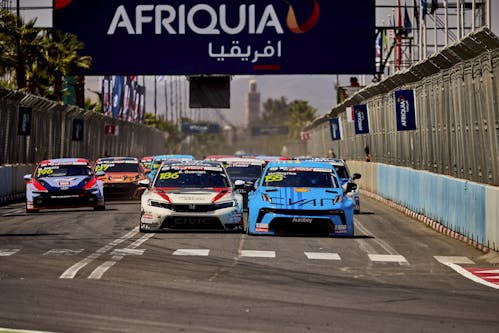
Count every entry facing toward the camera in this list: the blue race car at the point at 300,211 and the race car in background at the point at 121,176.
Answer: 2

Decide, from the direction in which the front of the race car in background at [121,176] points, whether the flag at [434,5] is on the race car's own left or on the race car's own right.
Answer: on the race car's own left

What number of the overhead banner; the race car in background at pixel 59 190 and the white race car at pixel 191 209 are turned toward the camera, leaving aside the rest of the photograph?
3

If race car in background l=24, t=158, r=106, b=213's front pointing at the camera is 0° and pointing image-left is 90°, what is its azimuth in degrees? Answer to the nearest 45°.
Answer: approximately 0°

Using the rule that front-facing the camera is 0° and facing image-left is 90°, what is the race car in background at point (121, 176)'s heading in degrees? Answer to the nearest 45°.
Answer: approximately 0°

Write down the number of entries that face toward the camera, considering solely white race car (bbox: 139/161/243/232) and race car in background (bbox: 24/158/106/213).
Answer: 2

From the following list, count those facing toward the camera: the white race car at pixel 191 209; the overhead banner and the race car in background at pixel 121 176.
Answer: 3
